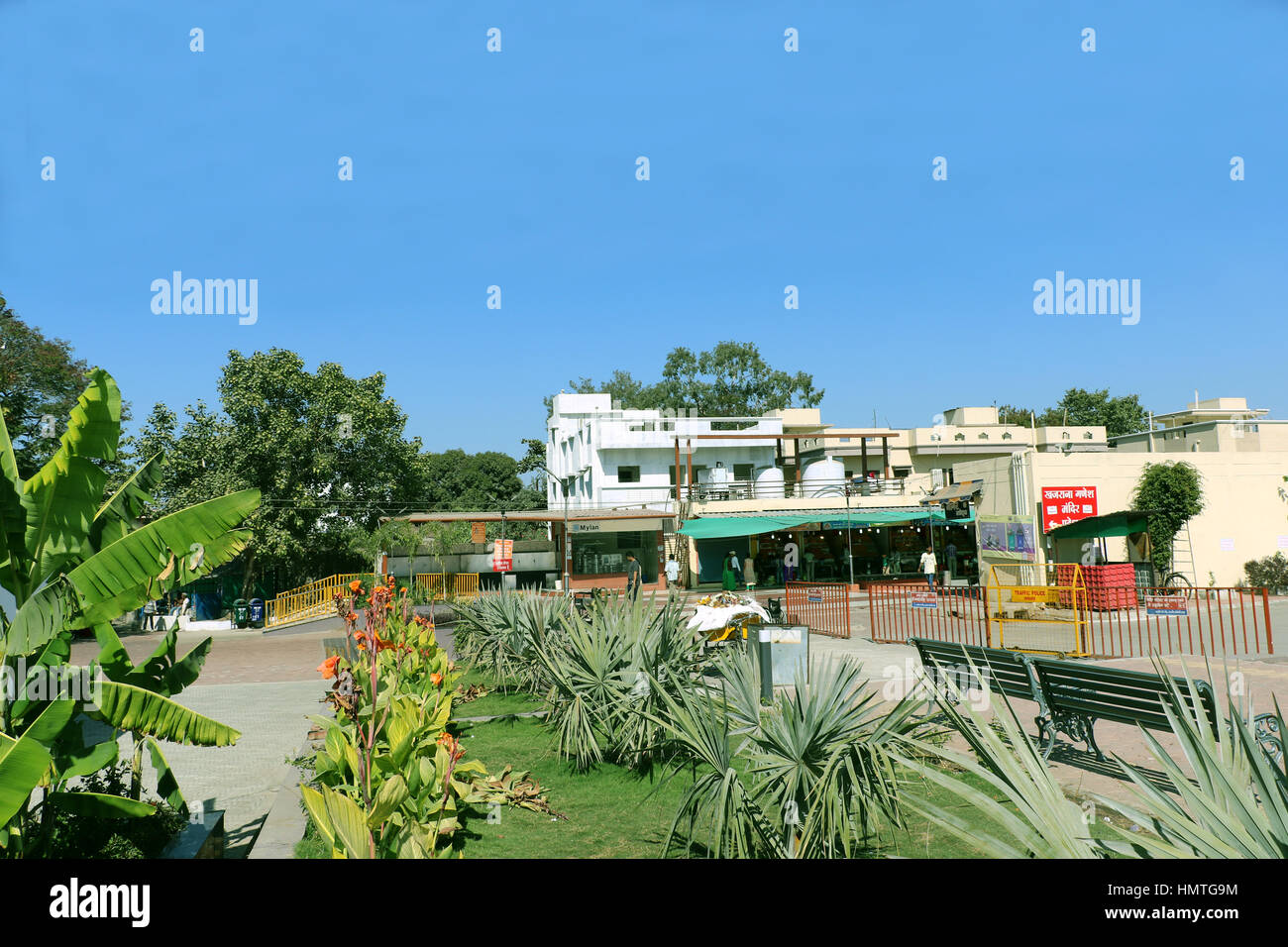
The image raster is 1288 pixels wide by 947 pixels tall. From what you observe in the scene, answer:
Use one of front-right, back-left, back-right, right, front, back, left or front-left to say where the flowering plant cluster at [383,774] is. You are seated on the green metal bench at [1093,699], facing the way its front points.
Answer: back

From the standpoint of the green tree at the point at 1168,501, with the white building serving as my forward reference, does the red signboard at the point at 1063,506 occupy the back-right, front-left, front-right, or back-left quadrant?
front-left

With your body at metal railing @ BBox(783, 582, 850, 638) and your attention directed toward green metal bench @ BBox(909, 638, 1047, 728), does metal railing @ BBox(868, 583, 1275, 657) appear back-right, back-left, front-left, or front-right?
front-left

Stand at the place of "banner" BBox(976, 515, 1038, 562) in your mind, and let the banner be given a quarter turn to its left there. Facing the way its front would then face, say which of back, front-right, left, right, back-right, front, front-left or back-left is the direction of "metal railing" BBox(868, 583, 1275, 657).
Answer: right

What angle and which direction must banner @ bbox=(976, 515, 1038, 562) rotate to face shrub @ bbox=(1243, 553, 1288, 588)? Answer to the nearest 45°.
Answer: approximately 90° to its left

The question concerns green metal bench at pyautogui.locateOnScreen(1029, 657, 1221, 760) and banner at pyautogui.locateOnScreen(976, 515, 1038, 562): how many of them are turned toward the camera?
1

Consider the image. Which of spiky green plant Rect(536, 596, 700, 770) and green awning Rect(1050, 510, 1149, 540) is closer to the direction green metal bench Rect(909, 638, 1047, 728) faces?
the green awning

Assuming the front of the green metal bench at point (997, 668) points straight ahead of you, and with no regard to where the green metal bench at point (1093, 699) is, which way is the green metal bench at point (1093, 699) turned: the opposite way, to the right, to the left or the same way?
the same way

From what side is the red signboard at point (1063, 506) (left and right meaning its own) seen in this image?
front

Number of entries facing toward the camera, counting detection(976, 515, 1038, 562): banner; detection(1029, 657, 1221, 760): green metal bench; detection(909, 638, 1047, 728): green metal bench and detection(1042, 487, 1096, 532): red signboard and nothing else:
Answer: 2

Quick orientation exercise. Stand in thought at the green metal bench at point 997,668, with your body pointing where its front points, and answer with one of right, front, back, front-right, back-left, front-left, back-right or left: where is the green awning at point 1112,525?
front-left

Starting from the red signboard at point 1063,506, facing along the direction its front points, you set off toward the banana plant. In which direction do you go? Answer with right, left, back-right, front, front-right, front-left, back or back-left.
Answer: front

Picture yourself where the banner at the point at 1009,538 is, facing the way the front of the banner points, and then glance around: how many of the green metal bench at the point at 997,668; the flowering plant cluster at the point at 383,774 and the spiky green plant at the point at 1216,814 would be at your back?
0

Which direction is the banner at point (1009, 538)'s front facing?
toward the camera
